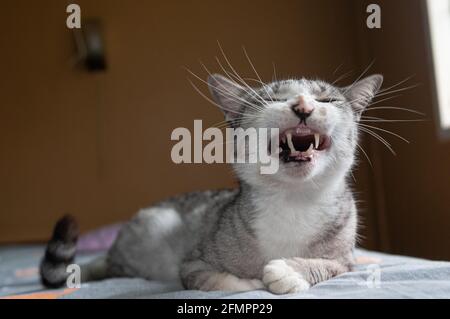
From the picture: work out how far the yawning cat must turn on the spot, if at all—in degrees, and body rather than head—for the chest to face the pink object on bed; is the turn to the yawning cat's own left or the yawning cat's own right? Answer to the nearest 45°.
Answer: approximately 180°

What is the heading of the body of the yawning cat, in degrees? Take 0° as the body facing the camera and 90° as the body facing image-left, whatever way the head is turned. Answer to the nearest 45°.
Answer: approximately 315°
